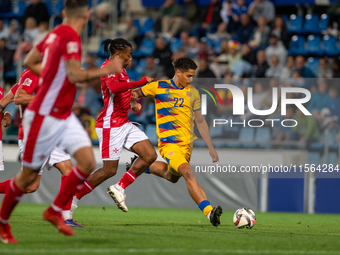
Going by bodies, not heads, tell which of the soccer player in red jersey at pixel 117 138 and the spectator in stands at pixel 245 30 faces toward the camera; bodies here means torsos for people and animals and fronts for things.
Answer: the spectator in stands

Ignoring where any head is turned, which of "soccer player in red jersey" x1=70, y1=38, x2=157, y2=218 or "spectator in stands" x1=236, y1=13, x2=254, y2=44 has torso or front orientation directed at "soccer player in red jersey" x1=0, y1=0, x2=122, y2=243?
the spectator in stands

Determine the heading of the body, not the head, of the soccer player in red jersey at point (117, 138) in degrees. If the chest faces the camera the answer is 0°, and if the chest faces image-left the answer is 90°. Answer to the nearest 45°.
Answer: approximately 270°

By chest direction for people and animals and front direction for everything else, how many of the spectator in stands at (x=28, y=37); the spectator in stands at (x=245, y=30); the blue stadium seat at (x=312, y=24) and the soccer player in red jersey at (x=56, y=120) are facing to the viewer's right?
1

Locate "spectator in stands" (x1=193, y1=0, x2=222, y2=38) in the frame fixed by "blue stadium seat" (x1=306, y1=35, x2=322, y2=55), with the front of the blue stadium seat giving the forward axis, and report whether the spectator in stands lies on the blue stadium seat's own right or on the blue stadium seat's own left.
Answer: on the blue stadium seat's own right

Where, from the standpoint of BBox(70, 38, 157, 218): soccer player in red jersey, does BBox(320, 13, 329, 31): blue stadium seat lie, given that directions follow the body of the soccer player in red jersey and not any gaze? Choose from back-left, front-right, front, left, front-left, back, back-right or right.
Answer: front-left

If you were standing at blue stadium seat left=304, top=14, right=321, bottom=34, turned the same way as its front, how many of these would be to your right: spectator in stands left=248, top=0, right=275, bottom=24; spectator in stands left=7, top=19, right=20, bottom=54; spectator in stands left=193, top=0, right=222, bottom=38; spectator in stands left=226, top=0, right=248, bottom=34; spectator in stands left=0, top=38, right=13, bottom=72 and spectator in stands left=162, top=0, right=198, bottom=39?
6

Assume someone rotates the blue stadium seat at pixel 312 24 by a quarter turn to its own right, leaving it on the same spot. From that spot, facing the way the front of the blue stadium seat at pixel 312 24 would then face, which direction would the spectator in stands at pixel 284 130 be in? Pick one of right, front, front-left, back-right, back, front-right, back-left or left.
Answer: left

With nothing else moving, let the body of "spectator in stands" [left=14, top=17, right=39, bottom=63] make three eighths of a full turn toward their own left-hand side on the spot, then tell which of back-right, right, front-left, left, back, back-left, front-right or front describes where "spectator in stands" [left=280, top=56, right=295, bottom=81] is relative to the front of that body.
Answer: front-right

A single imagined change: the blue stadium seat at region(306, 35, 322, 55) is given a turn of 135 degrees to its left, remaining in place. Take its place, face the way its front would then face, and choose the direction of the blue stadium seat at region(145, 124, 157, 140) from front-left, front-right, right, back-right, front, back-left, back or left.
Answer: back

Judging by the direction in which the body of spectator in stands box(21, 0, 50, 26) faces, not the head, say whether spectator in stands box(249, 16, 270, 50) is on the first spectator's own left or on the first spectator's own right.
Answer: on the first spectator's own left

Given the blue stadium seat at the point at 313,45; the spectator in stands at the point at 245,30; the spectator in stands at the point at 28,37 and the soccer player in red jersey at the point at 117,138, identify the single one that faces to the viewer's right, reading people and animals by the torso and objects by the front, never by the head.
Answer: the soccer player in red jersey

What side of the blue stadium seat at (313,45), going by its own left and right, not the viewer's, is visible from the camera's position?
front

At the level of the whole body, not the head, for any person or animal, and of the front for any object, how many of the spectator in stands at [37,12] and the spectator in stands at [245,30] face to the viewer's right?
0

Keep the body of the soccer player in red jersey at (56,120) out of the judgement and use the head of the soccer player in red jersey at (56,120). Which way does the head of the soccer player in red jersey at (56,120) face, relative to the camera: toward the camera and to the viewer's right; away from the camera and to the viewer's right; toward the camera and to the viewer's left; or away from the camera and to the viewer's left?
away from the camera and to the viewer's right

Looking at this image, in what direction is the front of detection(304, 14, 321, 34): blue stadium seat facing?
toward the camera

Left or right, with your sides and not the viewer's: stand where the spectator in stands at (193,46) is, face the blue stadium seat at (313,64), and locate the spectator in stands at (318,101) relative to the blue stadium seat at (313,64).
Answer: right
